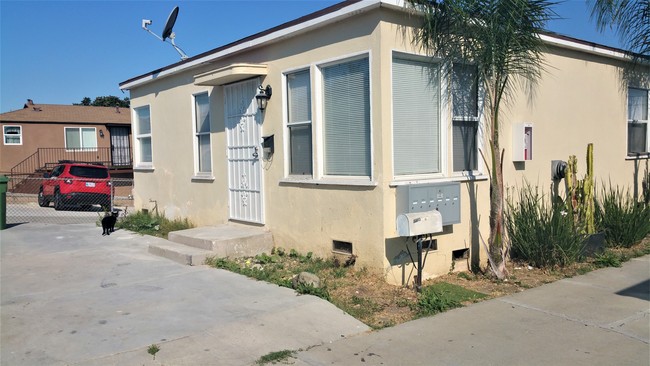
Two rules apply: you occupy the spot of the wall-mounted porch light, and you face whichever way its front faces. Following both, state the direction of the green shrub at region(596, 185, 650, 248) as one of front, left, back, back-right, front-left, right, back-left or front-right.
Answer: back-left

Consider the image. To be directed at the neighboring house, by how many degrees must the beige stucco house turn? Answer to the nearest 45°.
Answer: approximately 90° to its right

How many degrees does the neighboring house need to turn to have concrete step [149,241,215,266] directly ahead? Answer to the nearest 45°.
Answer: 0° — it already faces it

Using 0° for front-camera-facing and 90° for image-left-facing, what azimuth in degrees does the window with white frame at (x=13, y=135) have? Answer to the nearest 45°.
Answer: approximately 0°

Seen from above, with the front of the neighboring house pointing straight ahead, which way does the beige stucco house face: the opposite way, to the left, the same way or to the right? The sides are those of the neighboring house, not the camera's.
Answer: to the right

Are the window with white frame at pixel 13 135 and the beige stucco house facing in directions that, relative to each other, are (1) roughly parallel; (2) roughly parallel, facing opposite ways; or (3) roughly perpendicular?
roughly perpendicular

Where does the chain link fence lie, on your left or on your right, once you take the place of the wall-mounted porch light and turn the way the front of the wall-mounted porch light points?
on your right

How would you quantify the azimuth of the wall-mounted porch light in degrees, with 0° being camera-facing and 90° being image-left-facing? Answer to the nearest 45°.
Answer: approximately 45°

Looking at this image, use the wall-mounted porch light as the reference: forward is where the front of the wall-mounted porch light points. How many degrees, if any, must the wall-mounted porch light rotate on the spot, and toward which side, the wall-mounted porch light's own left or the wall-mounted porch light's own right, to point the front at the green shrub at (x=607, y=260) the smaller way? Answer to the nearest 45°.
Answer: approximately 135° to the wall-mounted porch light's own left
